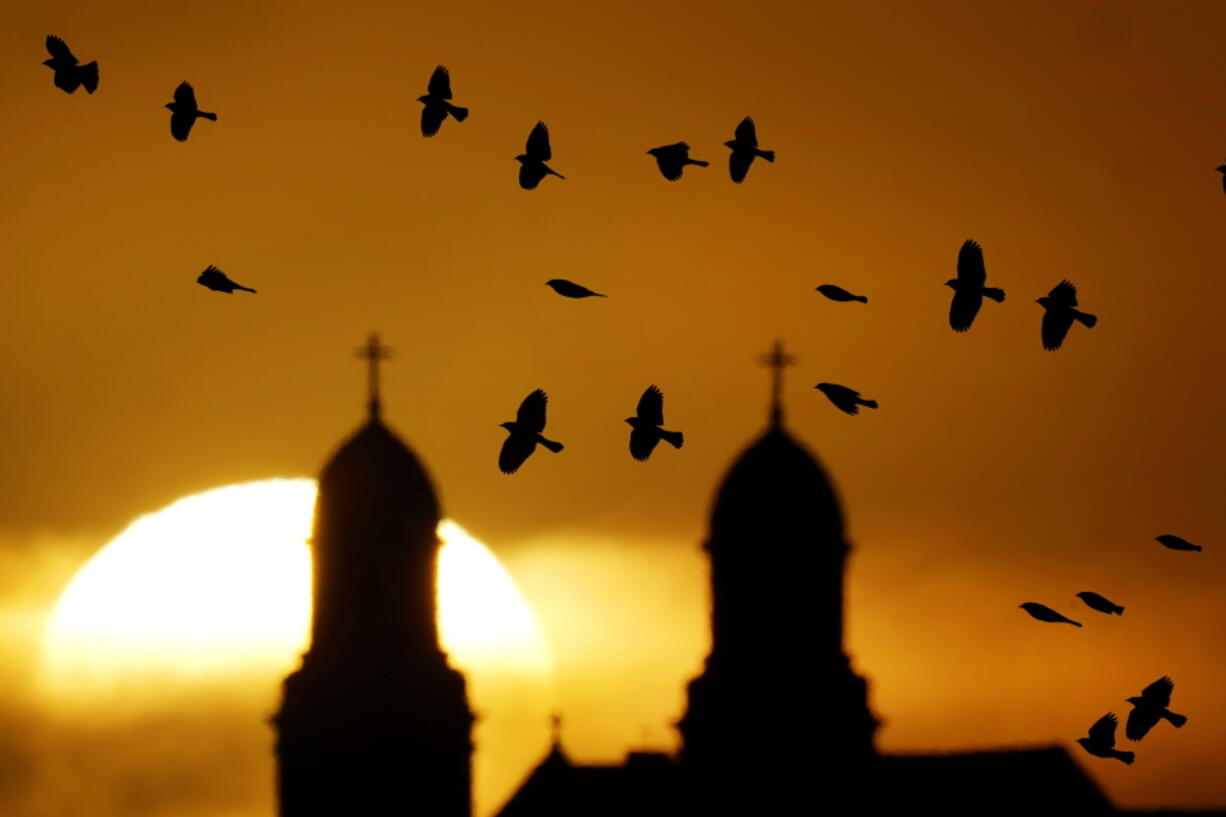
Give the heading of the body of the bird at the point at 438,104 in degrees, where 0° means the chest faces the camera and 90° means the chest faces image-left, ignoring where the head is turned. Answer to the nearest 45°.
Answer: approximately 90°

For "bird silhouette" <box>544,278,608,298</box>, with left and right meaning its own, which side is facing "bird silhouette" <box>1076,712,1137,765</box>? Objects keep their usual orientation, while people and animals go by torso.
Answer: back

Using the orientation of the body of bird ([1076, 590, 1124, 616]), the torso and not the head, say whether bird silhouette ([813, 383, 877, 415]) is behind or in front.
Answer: in front

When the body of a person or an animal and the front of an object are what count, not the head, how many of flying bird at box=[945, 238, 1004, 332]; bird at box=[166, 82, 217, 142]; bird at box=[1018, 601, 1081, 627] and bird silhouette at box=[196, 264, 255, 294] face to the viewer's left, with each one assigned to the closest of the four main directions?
4

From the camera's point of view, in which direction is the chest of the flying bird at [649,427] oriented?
to the viewer's left

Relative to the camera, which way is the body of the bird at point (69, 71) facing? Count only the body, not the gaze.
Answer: to the viewer's left

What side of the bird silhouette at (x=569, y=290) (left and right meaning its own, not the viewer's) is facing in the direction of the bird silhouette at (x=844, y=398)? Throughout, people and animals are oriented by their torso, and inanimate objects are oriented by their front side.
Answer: back

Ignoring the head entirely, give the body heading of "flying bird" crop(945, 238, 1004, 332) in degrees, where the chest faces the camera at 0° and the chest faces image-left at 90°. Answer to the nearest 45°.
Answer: approximately 90°

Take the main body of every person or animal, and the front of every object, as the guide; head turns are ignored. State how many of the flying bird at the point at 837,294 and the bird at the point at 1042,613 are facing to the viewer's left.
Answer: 2

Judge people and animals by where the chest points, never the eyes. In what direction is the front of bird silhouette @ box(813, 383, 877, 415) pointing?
to the viewer's left

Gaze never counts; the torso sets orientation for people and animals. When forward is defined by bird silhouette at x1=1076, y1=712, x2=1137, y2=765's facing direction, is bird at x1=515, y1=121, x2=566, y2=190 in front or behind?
in front

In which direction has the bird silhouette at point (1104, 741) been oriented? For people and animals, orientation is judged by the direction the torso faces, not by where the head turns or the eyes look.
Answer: to the viewer's left

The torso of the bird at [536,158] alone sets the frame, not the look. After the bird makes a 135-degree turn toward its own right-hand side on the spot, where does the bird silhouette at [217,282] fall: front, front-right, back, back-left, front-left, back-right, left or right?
back-left

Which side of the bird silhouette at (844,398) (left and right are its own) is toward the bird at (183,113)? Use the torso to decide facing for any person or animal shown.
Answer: front

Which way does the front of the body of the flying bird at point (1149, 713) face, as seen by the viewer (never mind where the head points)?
to the viewer's left
